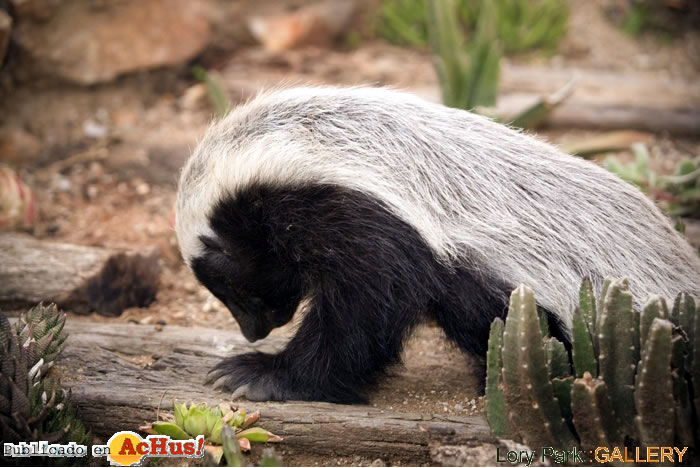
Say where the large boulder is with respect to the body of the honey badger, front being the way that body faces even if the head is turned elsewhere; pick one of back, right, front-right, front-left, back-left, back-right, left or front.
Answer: front-right

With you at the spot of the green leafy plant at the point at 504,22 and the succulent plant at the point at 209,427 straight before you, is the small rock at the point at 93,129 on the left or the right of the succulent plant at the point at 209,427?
right

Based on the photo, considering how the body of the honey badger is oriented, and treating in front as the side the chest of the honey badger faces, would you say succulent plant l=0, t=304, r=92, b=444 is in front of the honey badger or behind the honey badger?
in front

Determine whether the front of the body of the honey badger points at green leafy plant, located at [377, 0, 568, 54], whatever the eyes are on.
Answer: no

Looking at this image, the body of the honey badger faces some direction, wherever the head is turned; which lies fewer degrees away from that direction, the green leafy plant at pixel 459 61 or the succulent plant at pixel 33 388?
the succulent plant

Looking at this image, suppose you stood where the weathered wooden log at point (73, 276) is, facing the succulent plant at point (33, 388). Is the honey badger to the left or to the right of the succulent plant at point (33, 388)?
left

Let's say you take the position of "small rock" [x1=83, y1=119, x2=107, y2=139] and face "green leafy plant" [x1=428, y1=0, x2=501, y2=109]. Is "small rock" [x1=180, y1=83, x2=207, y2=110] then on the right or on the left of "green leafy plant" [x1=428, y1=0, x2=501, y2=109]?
left

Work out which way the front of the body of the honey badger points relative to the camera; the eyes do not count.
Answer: to the viewer's left

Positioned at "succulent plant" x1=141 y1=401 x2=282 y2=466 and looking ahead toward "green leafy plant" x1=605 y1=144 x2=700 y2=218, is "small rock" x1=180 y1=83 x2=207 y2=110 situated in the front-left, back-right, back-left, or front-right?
front-left

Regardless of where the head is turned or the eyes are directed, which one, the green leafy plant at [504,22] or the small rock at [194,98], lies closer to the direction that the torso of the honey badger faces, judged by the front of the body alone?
the small rock

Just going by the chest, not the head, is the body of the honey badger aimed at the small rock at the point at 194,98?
no

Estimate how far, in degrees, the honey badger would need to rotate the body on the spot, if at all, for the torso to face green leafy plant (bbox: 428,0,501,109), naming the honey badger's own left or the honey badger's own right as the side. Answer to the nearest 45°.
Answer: approximately 90° to the honey badger's own right

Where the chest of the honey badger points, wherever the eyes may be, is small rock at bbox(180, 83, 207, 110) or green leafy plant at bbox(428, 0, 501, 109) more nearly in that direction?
the small rock

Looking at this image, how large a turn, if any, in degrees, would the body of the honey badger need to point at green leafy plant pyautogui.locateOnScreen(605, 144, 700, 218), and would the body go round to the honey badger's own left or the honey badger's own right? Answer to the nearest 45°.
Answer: approximately 135° to the honey badger's own right
